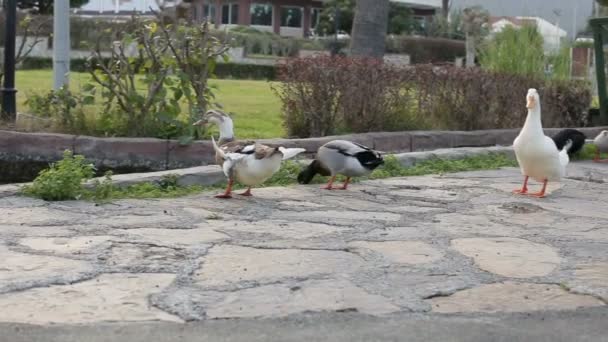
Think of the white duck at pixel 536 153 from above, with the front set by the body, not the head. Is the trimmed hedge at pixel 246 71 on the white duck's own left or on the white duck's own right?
on the white duck's own right

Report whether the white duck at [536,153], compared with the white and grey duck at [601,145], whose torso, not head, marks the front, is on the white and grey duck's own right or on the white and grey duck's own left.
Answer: on the white and grey duck's own left

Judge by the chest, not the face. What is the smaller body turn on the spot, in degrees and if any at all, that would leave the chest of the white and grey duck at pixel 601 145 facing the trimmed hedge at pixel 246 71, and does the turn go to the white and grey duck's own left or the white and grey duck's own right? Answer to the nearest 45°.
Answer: approximately 45° to the white and grey duck's own right

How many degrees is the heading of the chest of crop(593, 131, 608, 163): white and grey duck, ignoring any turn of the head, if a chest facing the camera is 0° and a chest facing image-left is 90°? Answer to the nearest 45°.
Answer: approximately 90°

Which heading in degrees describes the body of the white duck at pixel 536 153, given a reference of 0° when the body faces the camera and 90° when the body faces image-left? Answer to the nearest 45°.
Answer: approximately 45°

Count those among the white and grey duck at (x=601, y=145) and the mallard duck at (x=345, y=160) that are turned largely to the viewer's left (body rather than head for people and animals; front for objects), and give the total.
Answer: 2

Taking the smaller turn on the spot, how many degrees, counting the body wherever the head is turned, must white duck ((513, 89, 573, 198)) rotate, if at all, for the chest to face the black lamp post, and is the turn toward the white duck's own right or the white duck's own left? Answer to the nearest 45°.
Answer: approximately 45° to the white duck's own right

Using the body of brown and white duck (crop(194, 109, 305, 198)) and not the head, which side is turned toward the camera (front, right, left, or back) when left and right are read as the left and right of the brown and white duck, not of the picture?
left

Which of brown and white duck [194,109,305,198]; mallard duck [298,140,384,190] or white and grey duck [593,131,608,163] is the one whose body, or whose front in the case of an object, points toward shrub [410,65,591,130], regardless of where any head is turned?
white and grey duck [593,131,608,163]

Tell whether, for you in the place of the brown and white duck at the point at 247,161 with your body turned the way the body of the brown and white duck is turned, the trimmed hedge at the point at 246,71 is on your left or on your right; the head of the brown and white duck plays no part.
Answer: on your right

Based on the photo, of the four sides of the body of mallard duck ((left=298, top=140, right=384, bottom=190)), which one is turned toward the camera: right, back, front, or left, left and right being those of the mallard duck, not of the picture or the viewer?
left

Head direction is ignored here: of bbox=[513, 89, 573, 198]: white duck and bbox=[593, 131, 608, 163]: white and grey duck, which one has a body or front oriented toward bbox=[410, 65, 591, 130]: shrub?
the white and grey duck

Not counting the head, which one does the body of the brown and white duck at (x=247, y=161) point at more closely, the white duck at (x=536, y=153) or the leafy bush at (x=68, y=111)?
the leafy bush

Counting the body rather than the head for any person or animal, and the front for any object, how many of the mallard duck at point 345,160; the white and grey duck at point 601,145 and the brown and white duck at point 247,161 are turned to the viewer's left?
3
